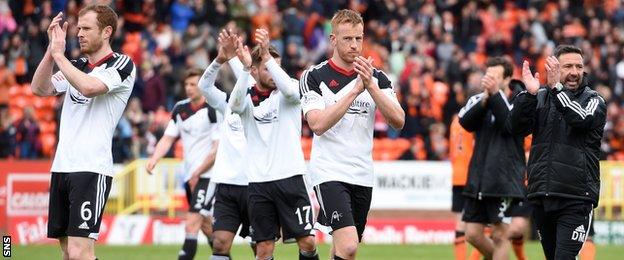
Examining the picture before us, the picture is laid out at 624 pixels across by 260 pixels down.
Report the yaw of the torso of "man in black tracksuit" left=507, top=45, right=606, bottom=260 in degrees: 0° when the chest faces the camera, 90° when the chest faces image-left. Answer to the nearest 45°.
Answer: approximately 45°

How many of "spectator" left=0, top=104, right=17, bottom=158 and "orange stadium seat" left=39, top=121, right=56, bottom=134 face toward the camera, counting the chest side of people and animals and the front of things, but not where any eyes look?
2

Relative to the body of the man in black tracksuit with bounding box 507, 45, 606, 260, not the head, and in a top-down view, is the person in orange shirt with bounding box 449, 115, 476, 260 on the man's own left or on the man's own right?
on the man's own right

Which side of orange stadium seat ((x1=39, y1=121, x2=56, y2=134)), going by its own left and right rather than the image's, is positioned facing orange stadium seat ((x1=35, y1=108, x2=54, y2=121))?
back

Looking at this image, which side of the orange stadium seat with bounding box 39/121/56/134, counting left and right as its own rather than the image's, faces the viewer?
front

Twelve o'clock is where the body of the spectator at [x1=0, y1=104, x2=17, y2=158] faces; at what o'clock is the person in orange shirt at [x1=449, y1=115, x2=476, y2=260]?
The person in orange shirt is roughly at 11 o'clock from the spectator.

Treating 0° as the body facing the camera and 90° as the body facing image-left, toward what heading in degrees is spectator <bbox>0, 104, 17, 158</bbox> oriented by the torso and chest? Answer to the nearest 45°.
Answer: approximately 0°
